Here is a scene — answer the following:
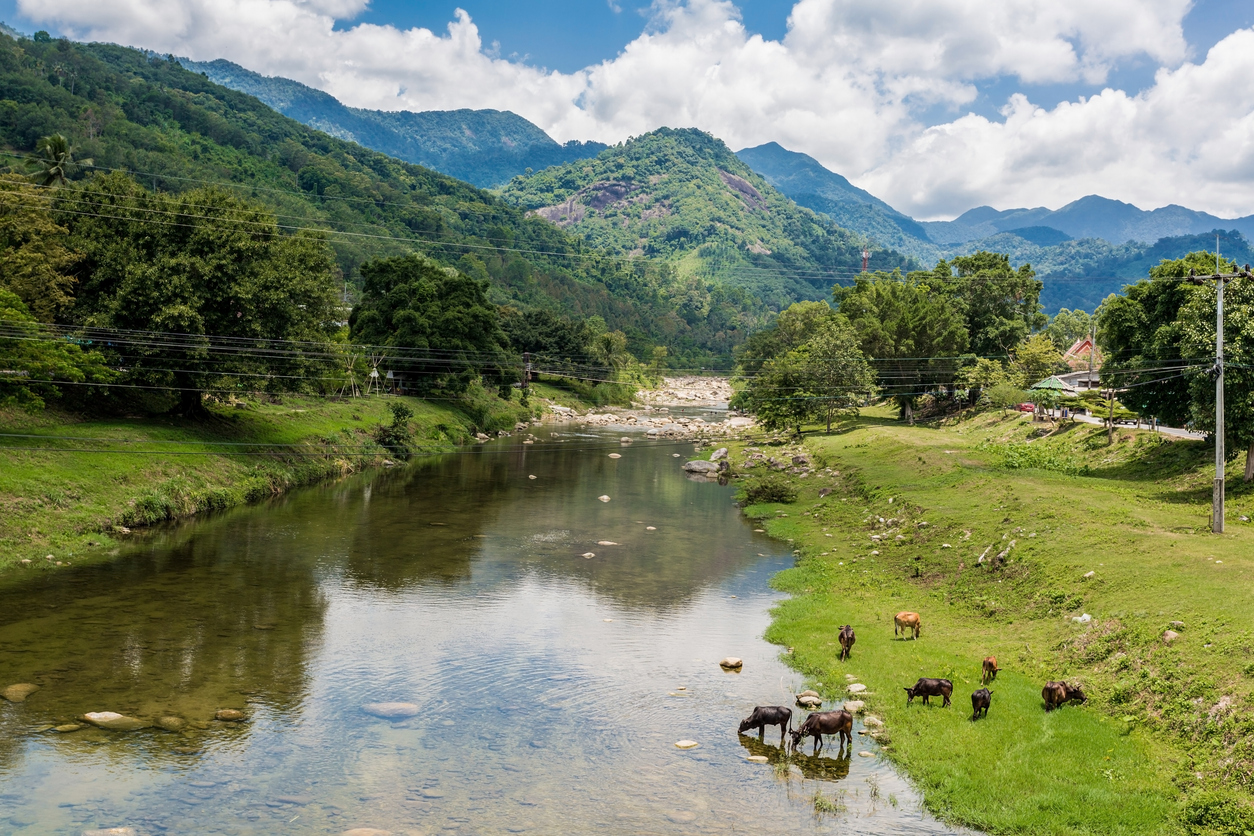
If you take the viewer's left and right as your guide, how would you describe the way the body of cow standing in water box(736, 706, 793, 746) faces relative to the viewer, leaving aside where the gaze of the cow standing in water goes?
facing to the left of the viewer

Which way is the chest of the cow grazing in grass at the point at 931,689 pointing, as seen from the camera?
to the viewer's left

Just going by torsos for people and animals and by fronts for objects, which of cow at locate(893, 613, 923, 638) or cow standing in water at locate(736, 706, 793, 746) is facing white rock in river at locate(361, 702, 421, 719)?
the cow standing in water

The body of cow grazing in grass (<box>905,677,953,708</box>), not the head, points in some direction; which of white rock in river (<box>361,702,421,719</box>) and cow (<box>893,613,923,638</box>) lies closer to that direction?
the white rock in river

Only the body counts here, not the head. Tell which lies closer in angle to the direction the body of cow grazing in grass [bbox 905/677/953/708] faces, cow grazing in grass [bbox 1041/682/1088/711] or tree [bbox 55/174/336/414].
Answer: the tree

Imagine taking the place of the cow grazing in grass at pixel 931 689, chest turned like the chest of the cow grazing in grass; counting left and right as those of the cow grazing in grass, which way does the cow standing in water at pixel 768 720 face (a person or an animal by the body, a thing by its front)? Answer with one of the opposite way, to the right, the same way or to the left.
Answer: the same way

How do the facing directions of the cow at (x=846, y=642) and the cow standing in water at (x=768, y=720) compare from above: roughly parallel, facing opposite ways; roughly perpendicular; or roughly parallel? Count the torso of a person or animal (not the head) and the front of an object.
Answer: roughly perpendicular

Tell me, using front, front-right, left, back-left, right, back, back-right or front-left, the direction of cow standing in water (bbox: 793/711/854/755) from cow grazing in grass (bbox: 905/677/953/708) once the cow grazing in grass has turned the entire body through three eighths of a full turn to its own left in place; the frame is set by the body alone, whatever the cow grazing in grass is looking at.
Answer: right

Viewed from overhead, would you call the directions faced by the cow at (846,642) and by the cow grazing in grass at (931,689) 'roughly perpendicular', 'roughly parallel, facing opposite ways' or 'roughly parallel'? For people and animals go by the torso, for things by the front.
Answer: roughly perpendicular

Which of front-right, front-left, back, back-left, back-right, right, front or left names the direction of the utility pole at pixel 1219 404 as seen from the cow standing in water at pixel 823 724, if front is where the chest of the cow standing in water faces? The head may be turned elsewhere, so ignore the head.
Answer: back-right

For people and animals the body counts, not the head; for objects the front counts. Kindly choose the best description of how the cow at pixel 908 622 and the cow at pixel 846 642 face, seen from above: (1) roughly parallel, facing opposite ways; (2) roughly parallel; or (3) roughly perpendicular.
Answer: roughly perpendicular

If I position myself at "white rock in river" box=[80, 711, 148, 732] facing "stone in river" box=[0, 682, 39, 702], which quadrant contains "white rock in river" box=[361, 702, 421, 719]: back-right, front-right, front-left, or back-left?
back-right

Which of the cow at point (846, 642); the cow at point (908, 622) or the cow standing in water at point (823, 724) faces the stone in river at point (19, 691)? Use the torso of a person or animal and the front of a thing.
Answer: the cow standing in water
